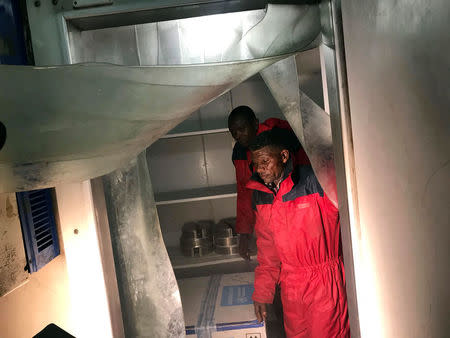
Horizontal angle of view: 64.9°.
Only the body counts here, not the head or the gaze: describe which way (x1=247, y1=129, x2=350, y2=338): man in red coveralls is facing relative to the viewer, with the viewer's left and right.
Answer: facing the viewer and to the left of the viewer

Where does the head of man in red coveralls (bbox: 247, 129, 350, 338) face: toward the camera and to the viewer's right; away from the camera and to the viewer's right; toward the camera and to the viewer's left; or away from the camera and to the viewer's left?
toward the camera and to the viewer's left

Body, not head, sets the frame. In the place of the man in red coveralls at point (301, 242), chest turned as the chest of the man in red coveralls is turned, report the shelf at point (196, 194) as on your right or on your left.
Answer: on your right

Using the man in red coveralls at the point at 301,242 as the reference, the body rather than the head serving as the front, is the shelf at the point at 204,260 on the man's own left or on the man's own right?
on the man's own right

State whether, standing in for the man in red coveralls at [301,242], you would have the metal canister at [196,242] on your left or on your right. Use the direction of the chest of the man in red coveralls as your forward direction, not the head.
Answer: on your right
